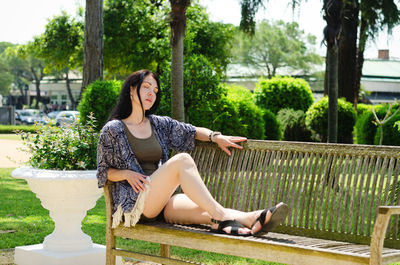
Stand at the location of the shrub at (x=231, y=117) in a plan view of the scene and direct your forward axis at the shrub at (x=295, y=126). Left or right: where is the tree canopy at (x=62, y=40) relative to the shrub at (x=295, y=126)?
left

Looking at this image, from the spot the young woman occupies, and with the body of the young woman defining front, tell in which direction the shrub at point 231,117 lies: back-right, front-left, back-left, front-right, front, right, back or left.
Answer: back-left

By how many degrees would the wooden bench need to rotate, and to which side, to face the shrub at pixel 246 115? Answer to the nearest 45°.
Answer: approximately 135° to its right

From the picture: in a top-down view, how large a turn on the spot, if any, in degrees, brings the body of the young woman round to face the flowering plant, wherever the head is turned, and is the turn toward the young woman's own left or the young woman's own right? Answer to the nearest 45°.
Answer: approximately 180°

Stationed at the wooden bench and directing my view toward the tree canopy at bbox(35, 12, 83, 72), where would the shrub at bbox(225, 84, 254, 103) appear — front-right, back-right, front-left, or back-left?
front-right

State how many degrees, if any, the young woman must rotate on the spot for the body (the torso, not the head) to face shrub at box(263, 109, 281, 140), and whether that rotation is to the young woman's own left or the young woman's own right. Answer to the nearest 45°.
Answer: approximately 135° to the young woman's own left

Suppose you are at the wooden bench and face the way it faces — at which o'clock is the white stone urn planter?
The white stone urn planter is roughly at 2 o'clock from the wooden bench.

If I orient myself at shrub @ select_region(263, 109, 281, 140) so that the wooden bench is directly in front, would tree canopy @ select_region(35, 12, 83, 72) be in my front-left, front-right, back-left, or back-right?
back-right

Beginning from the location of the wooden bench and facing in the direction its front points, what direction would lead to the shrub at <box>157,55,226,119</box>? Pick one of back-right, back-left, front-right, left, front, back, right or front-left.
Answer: back-right

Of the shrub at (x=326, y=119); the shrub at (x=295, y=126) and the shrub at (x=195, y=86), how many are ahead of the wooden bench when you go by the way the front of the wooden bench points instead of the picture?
0

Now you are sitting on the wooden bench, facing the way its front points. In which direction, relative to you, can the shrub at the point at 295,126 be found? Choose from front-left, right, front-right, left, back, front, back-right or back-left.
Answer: back-right

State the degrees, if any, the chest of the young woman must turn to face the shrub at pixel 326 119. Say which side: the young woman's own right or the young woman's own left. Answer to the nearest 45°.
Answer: approximately 135° to the young woman's own left

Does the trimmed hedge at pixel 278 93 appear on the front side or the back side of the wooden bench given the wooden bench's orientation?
on the back side

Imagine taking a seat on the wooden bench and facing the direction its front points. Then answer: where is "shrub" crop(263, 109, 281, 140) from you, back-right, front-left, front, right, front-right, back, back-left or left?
back-right

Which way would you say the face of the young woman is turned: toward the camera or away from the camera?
toward the camera

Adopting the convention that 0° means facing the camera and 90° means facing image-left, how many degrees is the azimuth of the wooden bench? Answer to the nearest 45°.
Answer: approximately 45°

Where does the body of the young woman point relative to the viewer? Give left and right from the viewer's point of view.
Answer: facing the viewer and to the right of the viewer

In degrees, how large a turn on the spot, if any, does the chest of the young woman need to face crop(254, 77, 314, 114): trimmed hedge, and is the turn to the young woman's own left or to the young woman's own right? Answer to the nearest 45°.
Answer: approximately 135° to the young woman's own left
